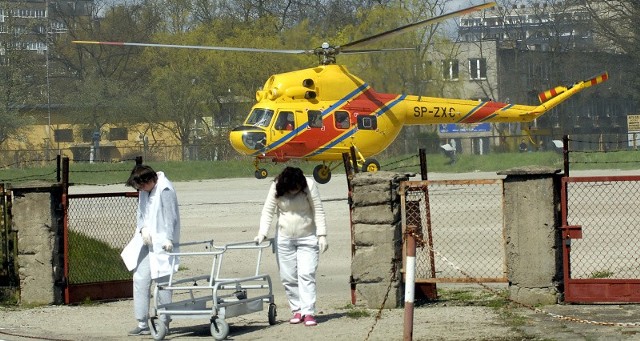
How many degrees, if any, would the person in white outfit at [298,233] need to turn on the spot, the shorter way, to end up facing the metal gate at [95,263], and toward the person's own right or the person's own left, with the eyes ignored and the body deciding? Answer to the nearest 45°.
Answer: approximately 135° to the person's own right

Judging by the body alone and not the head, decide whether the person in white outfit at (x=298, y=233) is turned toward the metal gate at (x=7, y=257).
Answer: no

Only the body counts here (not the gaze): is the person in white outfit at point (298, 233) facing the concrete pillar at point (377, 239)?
no

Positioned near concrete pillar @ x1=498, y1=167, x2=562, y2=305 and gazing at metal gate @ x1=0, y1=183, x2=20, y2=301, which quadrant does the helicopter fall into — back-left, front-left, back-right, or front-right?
front-right

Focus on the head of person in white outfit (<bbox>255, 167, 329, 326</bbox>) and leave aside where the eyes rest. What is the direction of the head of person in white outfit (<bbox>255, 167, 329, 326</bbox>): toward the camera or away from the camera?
toward the camera

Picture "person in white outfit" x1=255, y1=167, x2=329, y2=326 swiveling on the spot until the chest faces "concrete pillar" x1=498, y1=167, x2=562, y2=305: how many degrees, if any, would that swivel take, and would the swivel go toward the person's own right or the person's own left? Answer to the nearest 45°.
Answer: approximately 90° to the person's own left

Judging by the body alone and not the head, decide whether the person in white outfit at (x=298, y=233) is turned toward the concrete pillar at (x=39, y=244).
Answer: no

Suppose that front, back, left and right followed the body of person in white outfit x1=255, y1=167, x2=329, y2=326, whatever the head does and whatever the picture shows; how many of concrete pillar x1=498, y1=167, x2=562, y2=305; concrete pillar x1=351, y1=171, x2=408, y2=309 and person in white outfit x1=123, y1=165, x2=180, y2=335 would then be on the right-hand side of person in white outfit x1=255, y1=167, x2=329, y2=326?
1

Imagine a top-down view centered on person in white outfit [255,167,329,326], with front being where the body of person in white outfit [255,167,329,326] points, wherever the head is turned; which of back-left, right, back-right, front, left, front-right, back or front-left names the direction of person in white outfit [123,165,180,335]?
right

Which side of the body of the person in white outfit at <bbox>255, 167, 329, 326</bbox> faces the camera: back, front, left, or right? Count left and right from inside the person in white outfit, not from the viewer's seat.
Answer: front
